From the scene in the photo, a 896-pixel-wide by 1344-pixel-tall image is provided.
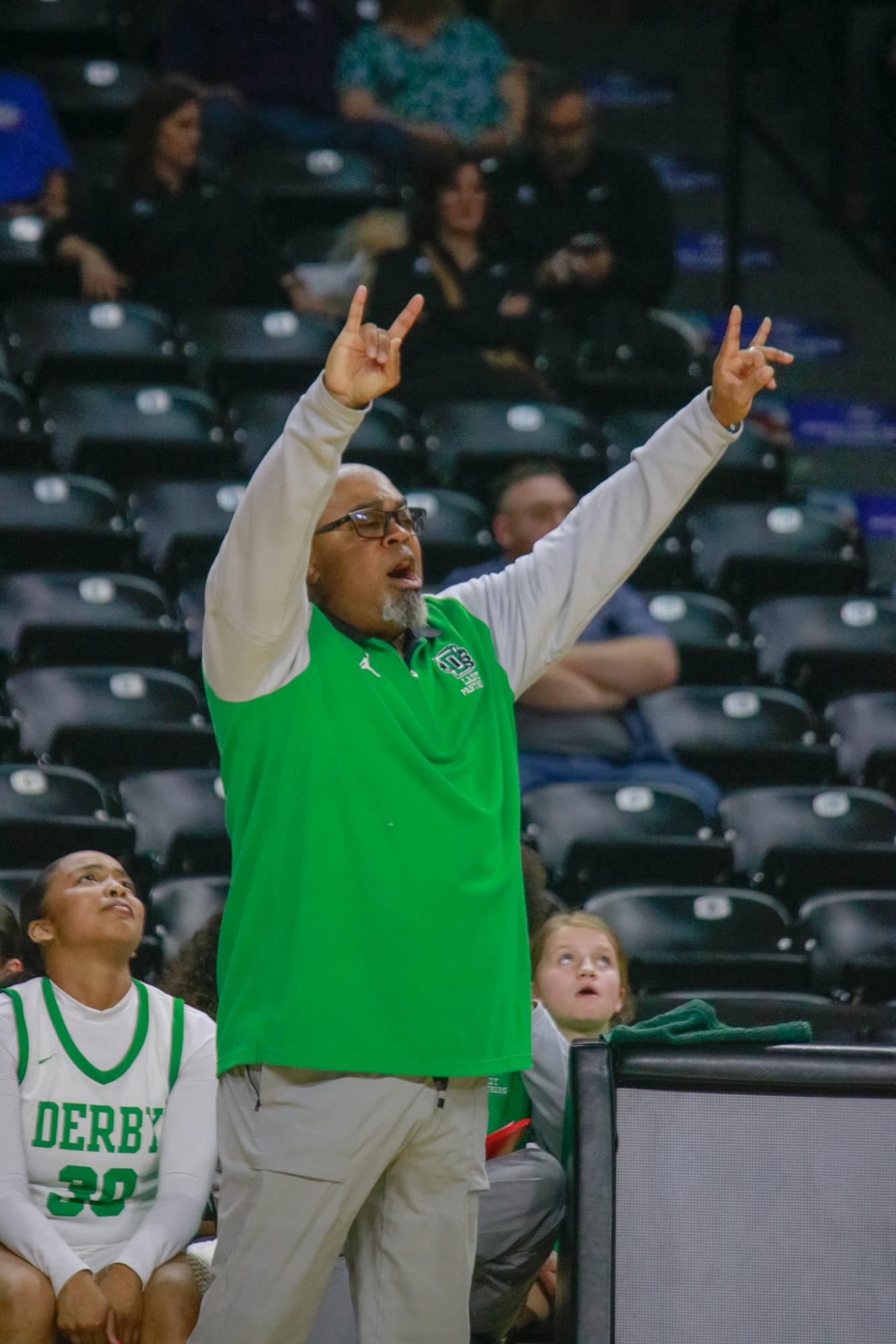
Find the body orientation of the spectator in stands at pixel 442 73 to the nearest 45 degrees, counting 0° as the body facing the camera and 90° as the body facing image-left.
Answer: approximately 0°

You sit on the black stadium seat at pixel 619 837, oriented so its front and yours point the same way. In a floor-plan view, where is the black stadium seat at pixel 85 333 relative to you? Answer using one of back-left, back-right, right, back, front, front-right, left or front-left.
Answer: back

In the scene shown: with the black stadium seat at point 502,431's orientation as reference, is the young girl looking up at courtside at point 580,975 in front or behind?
in front

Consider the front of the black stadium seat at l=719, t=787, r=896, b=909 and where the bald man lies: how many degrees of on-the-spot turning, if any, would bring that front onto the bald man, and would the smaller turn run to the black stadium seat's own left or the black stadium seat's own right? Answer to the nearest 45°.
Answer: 0° — it already faces them

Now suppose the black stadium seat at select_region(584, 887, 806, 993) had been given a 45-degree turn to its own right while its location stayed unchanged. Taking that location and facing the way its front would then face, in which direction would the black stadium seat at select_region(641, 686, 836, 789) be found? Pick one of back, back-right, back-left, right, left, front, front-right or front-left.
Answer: back

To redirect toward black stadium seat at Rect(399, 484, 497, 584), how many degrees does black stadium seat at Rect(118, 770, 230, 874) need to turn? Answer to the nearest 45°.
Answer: approximately 180°

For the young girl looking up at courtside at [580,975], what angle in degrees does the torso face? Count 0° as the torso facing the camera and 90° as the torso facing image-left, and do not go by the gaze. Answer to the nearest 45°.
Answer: approximately 0°
